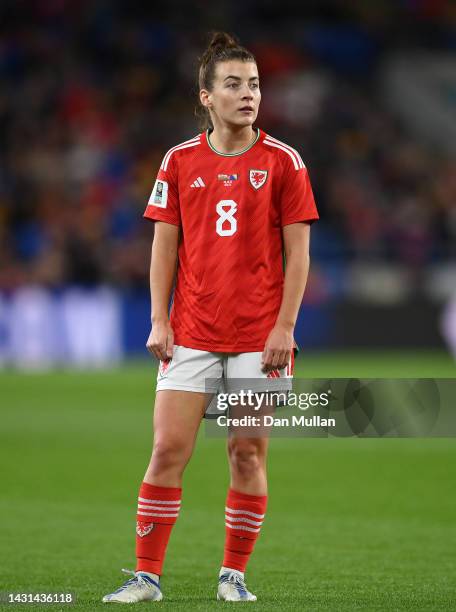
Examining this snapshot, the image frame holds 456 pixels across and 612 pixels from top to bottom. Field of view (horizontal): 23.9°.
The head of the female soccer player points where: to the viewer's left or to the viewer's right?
to the viewer's right

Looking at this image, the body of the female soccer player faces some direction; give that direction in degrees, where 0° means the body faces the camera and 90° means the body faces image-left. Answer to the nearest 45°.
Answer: approximately 0°
